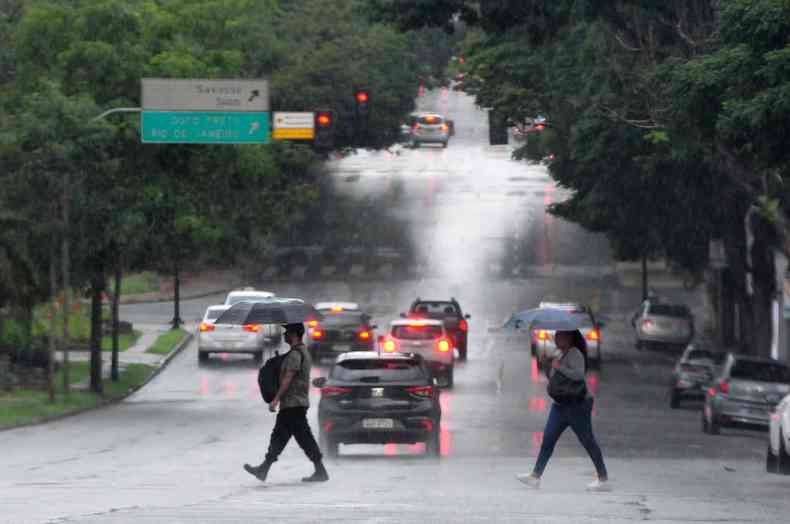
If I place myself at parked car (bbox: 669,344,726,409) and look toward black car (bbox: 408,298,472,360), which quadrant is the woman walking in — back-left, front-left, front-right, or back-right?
back-left

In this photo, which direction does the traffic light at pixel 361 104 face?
toward the camera

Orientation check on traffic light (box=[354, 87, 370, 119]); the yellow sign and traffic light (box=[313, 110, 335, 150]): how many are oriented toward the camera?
3

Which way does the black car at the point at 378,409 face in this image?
away from the camera

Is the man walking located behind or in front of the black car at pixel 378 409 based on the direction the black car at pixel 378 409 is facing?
behind

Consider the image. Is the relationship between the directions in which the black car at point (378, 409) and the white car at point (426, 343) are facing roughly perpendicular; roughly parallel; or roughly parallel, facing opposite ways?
roughly parallel

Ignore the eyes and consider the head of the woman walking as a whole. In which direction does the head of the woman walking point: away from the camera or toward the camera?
toward the camera

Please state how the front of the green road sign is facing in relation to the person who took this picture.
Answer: facing the viewer

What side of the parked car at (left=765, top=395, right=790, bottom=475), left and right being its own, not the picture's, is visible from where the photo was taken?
back

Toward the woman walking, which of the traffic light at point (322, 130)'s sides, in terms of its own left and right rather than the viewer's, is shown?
front

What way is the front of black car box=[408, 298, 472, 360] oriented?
away from the camera

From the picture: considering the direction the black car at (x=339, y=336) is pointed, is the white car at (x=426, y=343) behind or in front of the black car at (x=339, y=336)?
behind

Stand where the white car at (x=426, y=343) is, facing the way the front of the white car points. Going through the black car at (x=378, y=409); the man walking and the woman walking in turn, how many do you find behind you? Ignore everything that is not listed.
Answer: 3

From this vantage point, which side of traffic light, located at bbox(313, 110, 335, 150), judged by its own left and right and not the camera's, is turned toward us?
front

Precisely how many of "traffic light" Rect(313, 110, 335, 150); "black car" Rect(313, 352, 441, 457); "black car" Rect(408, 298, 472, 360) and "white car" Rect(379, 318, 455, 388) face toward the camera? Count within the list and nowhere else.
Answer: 1

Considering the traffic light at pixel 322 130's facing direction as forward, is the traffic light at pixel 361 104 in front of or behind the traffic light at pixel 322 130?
behind
